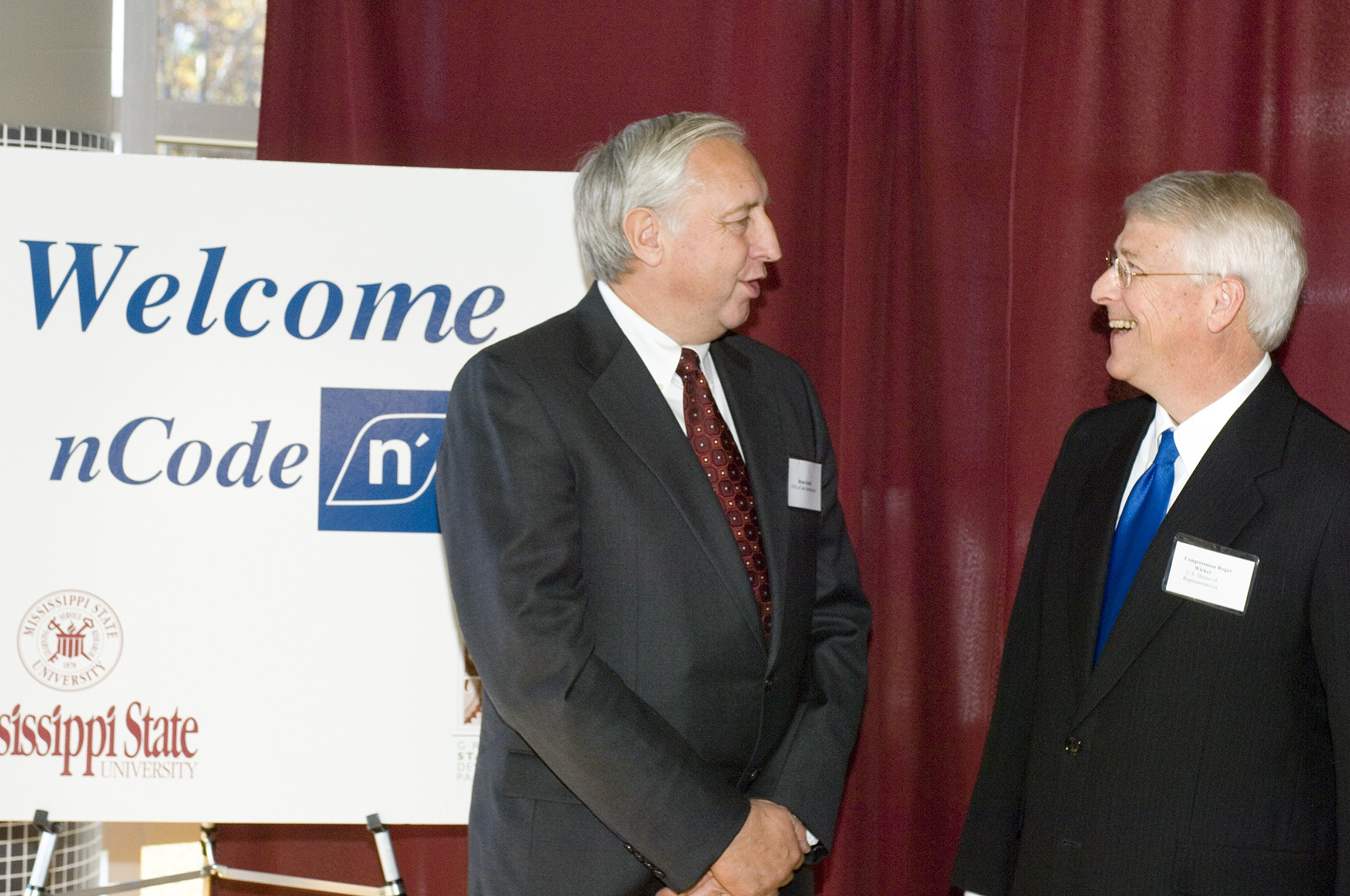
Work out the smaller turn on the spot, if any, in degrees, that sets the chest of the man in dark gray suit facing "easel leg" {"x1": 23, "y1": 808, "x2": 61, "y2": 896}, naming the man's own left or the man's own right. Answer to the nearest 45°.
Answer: approximately 180°

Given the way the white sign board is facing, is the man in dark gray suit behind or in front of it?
in front

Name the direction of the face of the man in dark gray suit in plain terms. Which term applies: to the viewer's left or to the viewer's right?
to the viewer's right

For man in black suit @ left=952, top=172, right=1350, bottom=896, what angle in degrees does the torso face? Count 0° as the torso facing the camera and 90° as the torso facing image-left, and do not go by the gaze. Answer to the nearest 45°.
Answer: approximately 45°

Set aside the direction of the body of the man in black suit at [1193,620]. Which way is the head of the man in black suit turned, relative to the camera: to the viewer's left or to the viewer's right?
to the viewer's left

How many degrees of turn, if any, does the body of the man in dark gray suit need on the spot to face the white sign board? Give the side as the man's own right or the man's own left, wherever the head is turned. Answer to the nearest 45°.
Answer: approximately 180°

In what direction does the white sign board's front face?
toward the camera

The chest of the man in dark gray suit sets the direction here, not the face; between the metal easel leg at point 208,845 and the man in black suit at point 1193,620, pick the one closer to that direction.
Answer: the man in black suit

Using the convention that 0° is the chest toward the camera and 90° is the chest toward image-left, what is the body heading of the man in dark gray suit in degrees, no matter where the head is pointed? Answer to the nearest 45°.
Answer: approximately 315°

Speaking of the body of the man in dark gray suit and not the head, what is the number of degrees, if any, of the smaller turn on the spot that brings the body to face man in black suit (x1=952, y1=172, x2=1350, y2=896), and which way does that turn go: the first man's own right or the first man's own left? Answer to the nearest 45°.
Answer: approximately 45° to the first man's own left

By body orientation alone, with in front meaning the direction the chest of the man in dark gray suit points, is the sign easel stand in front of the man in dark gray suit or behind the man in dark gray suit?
behind

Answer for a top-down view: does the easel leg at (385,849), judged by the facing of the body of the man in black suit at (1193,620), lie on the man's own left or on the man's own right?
on the man's own right

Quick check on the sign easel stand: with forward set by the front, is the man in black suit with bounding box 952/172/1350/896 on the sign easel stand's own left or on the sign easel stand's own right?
on the sign easel stand's own left

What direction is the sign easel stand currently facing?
toward the camera
